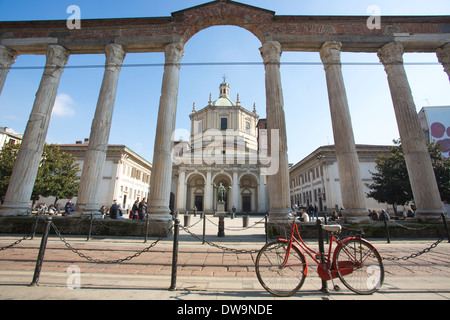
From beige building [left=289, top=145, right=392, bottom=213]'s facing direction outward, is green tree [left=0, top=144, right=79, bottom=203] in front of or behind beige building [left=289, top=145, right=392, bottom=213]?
in front

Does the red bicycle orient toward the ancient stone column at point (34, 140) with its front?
yes

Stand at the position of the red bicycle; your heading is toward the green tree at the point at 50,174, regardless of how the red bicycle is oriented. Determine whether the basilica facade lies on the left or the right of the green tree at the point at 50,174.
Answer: right

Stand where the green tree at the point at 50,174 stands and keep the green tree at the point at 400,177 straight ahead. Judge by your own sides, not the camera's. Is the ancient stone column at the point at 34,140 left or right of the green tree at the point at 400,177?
right

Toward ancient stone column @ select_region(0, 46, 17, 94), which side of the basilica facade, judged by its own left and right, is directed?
front

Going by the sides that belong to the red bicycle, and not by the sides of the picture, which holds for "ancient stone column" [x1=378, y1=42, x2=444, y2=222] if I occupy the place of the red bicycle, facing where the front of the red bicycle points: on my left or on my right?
on my right

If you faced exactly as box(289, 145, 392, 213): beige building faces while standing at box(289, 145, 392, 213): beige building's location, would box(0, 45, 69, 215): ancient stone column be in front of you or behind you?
in front

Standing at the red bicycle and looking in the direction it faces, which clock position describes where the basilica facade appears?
The basilica facade is roughly at 2 o'clock from the red bicycle.

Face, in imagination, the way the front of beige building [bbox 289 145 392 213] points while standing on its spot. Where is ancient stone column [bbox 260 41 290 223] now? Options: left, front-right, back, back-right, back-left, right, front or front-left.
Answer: front-left

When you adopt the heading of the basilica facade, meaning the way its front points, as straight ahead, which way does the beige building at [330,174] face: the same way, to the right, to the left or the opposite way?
to the right

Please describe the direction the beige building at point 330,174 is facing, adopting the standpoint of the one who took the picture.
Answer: facing the viewer and to the left of the viewer

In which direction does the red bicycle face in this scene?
to the viewer's left

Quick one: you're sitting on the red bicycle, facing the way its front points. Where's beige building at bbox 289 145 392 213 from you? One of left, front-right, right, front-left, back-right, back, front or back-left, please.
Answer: right

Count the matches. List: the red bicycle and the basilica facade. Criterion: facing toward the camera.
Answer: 1
